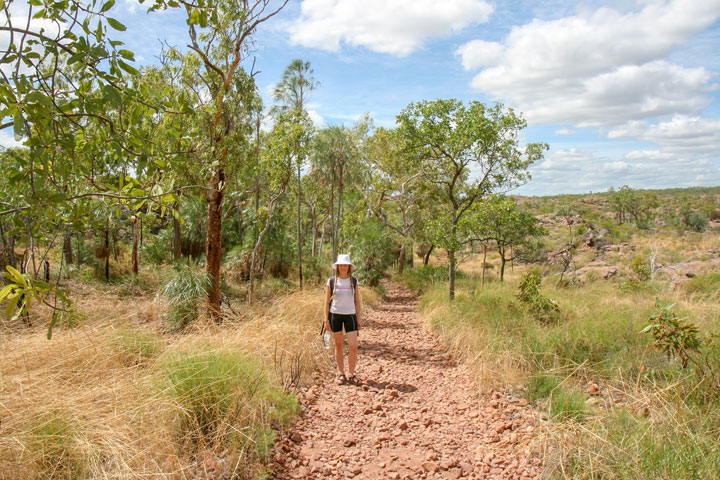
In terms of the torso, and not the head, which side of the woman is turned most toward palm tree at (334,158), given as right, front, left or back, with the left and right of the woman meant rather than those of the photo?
back

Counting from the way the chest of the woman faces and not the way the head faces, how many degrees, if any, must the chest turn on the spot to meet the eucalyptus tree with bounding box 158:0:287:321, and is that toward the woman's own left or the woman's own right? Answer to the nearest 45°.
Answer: approximately 135° to the woman's own right

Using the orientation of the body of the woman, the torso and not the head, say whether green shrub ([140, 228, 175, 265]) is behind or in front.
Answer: behind

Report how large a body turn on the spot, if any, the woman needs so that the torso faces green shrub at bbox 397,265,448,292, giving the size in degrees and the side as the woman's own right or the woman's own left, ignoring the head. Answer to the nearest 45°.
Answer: approximately 180°

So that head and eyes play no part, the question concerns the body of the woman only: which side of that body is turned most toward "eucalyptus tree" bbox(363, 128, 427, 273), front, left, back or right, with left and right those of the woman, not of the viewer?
back

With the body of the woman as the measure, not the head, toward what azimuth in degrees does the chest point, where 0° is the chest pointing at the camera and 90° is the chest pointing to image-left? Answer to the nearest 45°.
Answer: approximately 0°

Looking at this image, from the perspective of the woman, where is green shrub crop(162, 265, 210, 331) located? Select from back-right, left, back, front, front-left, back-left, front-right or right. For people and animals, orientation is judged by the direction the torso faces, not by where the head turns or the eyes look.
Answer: back-right

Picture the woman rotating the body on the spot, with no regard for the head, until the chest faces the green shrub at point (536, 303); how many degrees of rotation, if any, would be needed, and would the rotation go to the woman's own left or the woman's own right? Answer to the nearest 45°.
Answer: approximately 135° to the woman's own left
